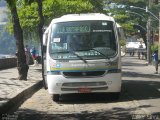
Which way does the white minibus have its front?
toward the camera
